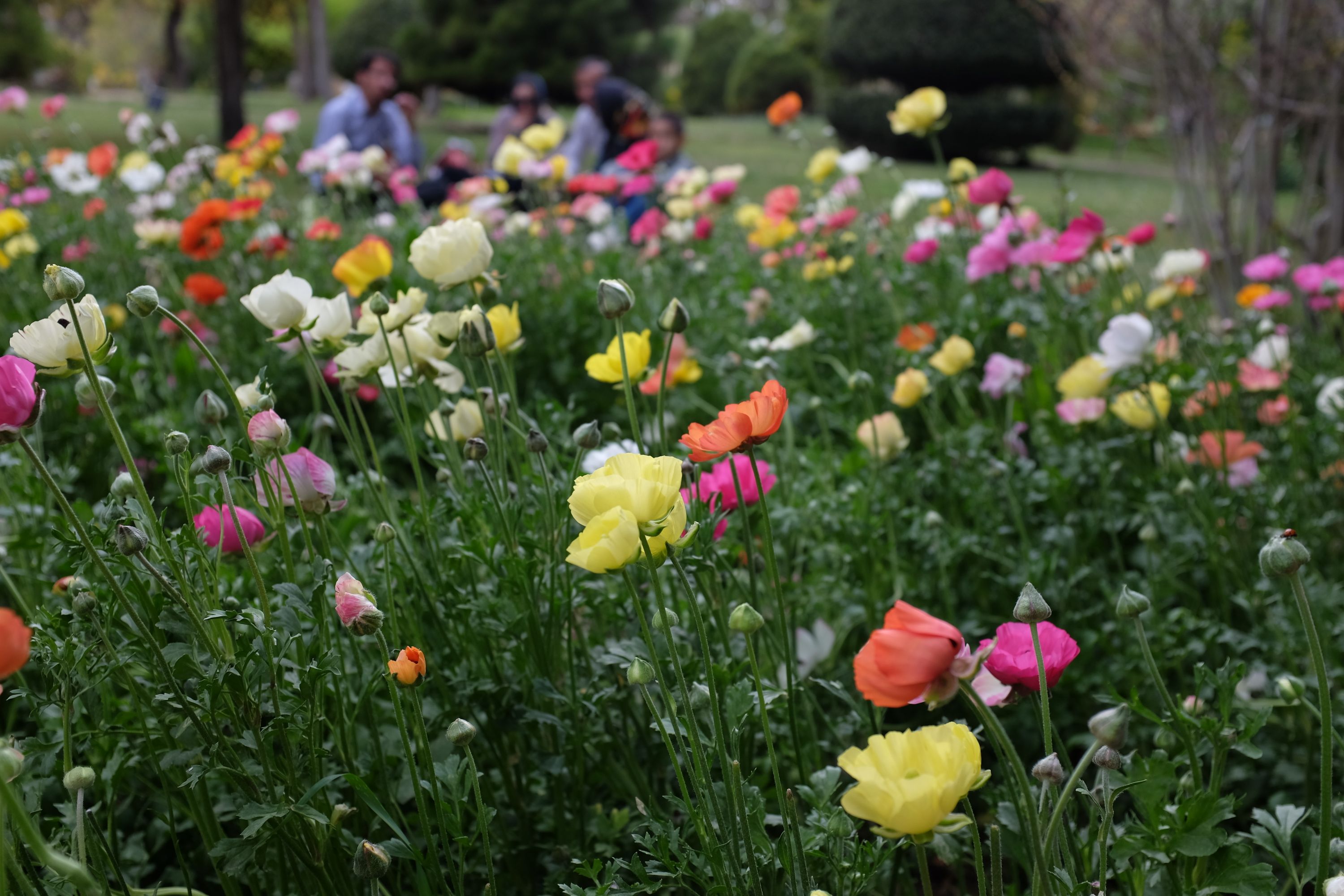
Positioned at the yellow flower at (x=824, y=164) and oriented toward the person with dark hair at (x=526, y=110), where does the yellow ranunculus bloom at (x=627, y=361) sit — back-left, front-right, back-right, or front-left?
back-left

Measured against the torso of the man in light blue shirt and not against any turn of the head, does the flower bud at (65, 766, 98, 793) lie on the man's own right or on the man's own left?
on the man's own right

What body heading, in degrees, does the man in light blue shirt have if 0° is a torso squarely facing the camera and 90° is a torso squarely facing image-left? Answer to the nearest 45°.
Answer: approximately 315°

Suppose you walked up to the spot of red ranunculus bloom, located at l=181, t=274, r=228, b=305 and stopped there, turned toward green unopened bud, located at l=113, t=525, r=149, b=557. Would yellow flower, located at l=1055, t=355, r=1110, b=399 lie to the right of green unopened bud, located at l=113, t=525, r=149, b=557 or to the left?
left
